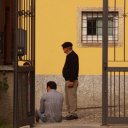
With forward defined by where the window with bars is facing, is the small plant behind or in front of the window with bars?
in front

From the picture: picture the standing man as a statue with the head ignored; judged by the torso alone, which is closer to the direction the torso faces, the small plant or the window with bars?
the small plant

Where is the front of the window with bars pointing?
toward the camera

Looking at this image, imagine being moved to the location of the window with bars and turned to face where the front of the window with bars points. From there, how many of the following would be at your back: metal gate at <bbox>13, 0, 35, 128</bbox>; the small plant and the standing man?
0

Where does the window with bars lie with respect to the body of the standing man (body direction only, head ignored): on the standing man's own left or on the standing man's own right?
on the standing man's own right

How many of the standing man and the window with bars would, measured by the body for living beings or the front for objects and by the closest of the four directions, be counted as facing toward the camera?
1

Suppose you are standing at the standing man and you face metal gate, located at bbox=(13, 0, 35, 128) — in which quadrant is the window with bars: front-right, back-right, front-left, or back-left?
back-right

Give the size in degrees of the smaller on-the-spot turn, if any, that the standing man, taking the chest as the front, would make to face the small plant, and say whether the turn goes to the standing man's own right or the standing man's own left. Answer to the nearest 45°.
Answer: approximately 45° to the standing man's own left

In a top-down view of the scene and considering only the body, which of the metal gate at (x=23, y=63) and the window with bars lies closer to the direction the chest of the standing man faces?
the metal gate

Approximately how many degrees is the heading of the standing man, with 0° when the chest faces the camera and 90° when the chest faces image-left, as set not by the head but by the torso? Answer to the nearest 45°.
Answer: approximately 90°

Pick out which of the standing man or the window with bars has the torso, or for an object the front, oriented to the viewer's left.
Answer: the standing man

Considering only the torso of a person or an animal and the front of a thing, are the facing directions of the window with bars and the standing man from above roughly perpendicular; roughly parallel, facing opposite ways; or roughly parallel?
roughly perpendicular

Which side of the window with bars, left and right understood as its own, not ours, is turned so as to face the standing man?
front
